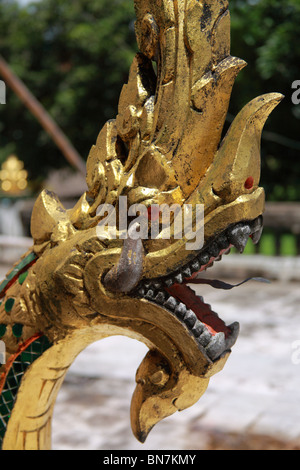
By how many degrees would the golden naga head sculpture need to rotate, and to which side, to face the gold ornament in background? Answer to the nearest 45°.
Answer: approximately 90° to its left

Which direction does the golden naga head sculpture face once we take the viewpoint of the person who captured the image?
facing to the right of the viewer
